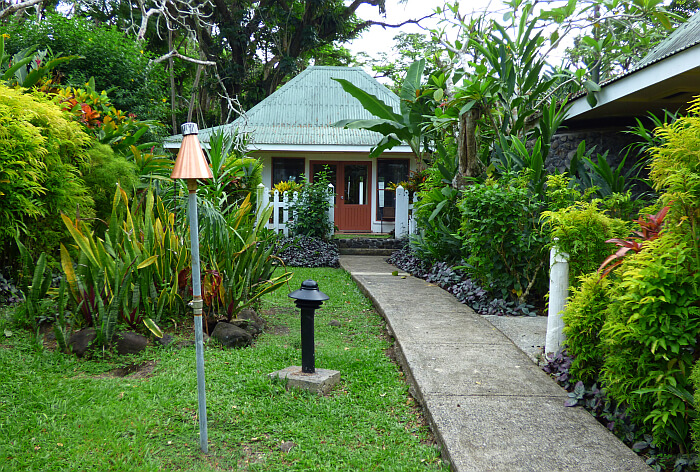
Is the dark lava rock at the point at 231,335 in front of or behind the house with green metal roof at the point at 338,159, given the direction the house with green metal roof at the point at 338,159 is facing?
in front

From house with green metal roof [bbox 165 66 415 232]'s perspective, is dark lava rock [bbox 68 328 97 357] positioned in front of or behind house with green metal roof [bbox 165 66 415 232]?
in front

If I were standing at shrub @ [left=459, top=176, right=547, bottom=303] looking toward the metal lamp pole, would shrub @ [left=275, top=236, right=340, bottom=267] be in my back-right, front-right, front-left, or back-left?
back-right

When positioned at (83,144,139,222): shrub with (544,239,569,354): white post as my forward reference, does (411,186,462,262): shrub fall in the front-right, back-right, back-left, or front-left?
front-left

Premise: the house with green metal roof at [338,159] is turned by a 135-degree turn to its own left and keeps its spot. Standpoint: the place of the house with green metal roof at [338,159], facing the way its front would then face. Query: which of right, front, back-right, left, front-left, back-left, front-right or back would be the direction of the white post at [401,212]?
back-right

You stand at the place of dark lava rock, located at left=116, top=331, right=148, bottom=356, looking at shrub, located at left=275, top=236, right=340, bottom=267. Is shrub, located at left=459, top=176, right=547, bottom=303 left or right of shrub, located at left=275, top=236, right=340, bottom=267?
right

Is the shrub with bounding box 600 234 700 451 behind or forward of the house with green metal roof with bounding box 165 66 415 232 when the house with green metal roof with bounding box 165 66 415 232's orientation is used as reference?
forward

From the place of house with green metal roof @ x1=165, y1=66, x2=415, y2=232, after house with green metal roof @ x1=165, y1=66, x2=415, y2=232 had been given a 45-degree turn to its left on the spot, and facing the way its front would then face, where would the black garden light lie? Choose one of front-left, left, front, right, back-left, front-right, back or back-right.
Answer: front-right

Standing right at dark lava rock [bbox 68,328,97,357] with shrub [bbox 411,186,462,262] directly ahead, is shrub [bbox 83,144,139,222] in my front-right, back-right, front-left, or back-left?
front-left

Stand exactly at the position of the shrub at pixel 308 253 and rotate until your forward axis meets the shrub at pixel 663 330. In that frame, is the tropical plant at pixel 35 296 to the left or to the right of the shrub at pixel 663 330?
right

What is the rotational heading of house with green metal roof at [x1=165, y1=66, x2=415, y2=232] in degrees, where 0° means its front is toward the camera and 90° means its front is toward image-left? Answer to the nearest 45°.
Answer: approximately 0°

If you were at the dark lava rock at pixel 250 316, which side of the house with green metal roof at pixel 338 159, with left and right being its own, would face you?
front

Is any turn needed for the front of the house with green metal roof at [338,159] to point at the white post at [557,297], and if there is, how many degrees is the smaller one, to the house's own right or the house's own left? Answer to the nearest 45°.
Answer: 0° — it already faces it

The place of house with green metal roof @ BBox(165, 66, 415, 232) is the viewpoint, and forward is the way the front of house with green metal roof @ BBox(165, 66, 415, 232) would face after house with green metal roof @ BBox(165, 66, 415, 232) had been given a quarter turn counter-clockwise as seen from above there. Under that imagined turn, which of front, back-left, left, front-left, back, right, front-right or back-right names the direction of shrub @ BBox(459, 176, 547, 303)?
right

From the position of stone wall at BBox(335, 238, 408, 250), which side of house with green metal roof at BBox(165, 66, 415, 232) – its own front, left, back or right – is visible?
front

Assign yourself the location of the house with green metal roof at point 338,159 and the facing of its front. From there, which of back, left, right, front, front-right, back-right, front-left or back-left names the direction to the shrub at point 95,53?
front-right

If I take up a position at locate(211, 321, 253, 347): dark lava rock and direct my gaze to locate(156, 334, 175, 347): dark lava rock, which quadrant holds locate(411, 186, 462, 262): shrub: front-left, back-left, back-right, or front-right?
back-right
